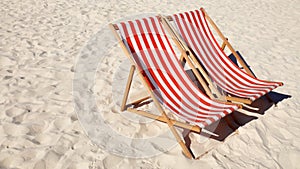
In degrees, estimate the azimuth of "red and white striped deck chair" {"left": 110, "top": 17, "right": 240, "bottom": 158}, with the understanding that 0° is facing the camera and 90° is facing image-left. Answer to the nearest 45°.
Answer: approximately 315°

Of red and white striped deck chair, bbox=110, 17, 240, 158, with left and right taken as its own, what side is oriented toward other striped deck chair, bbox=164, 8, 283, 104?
left
